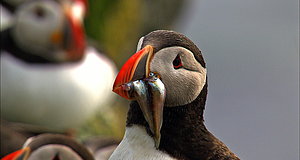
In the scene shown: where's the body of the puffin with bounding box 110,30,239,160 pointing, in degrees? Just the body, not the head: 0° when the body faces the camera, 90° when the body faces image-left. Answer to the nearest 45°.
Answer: approximately 45°

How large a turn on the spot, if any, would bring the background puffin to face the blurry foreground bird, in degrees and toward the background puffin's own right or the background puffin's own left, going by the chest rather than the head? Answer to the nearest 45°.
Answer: approximately 45° to the background puffin's own right

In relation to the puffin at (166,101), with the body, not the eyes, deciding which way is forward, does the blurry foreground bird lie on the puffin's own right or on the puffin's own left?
on the puffin's own right

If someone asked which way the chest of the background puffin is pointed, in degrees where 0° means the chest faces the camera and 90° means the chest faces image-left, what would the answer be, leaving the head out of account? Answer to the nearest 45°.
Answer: approximately 315°
